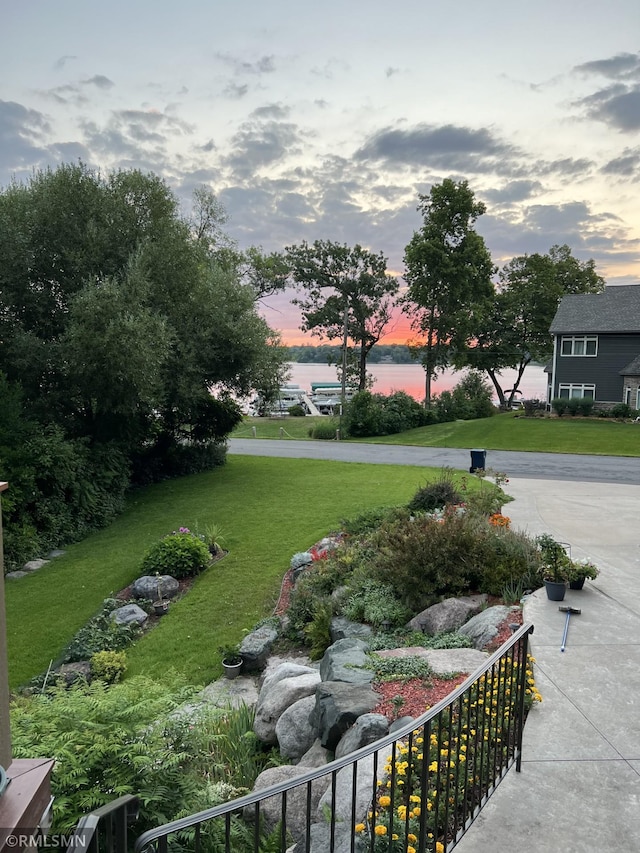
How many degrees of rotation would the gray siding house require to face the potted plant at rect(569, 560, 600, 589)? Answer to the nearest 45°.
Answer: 0° — it already faces it

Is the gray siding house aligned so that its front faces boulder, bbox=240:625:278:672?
yes

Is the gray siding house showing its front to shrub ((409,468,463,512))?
yes

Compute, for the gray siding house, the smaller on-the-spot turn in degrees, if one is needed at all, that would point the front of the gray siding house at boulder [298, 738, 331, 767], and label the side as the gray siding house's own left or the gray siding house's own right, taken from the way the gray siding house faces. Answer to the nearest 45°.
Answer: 0° — it already faces it

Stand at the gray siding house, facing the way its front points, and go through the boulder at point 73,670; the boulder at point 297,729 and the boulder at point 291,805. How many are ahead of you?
3

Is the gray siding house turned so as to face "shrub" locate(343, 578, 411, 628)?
yes

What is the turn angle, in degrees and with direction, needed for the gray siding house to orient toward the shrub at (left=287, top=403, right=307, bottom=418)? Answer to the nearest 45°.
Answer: approximately 90° to its right

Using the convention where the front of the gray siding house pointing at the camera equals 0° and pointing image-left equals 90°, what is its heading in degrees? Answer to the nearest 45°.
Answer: approximately 0°
